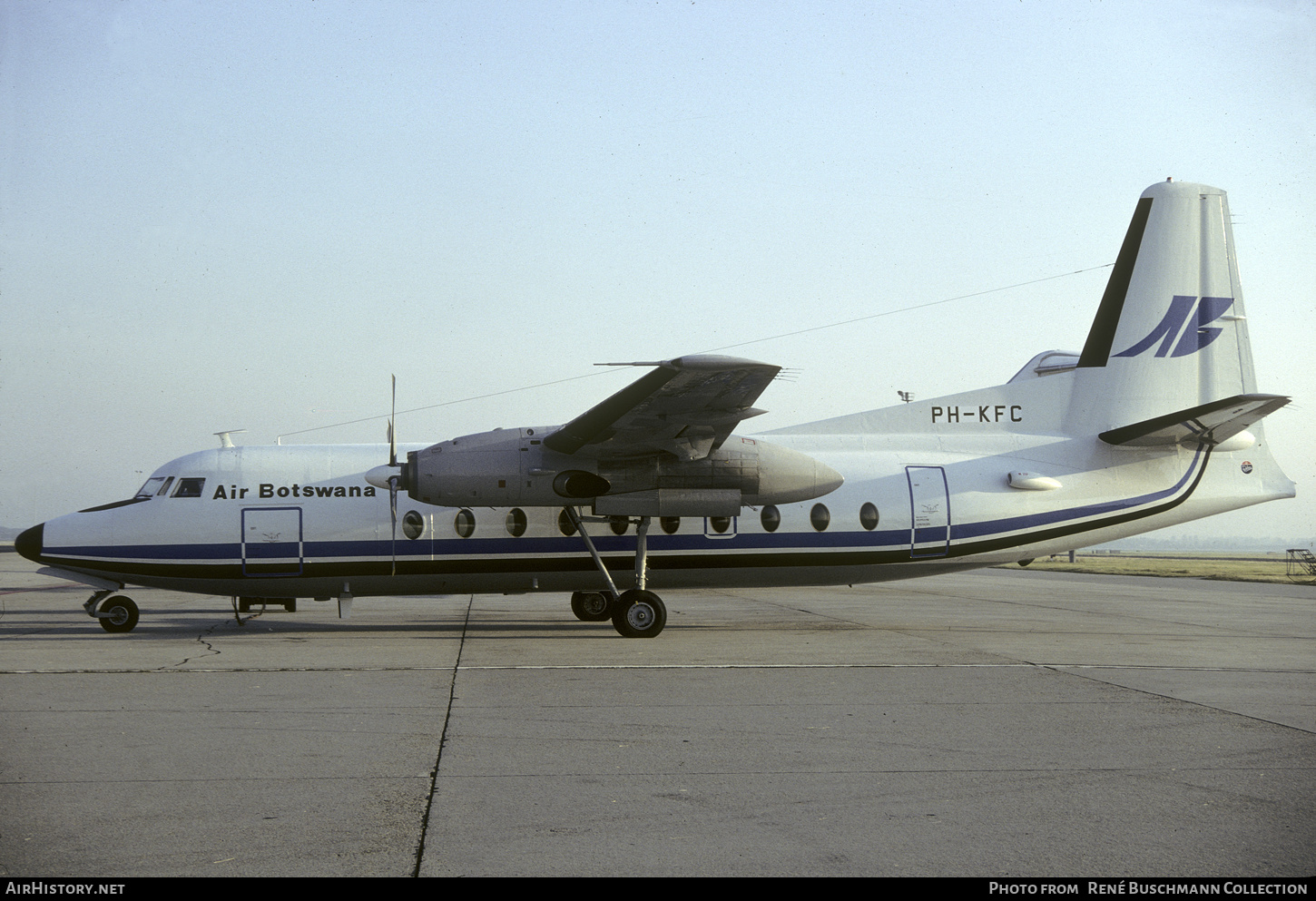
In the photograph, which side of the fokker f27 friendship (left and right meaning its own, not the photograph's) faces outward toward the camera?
left
